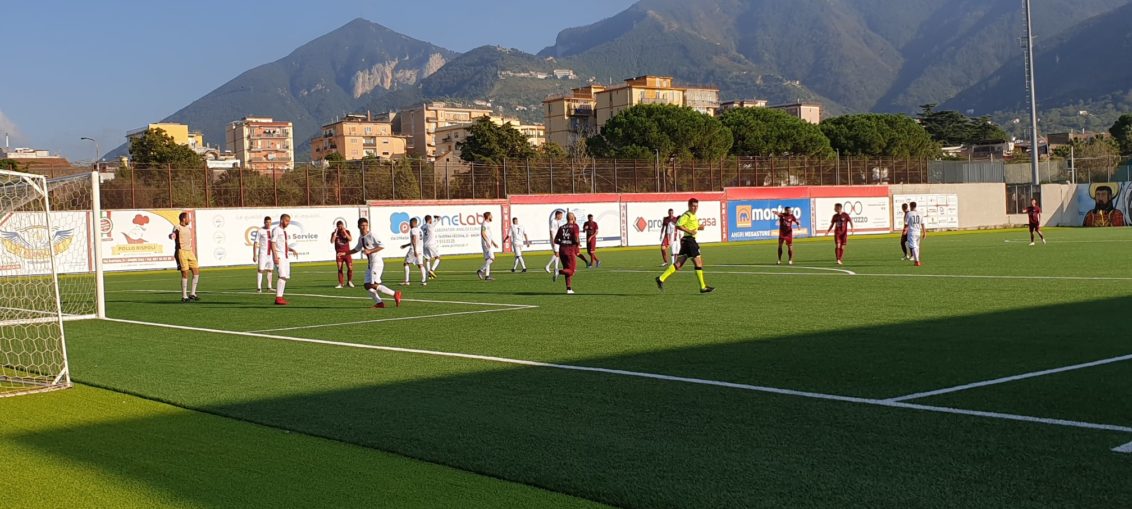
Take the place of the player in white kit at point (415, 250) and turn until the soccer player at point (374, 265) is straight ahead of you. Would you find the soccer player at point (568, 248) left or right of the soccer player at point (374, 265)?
left

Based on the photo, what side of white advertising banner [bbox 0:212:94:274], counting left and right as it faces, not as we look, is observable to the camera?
front

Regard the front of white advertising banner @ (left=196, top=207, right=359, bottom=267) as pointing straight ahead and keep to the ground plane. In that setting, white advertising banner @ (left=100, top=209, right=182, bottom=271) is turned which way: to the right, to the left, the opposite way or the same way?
the same way

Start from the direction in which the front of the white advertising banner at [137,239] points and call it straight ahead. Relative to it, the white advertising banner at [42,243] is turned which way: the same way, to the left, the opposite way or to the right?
the same way

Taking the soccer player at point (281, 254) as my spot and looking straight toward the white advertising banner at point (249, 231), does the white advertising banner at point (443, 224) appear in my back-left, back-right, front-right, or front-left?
front-right

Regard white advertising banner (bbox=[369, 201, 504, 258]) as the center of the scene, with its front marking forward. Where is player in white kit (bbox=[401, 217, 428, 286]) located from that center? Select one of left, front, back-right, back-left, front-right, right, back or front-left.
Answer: front

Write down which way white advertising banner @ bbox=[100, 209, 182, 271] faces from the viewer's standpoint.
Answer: facing the viewer

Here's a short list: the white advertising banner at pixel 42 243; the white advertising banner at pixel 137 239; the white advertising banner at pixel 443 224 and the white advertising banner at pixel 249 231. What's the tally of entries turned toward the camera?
4

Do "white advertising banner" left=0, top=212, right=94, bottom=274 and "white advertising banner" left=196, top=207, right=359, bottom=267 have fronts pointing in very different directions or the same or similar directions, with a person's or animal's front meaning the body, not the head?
same or similar directions

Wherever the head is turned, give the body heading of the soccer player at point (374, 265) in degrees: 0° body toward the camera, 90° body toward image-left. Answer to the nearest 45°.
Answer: approximately 45°

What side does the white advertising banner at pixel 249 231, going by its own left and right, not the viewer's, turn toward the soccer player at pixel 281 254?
front

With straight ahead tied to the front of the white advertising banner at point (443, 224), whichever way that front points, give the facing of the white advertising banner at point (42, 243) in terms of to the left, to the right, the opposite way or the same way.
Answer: the same way

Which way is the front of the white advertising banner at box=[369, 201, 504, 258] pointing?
toward the camera

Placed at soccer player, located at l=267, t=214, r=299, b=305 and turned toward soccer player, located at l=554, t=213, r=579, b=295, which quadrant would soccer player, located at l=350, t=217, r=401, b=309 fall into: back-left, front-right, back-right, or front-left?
front-right
